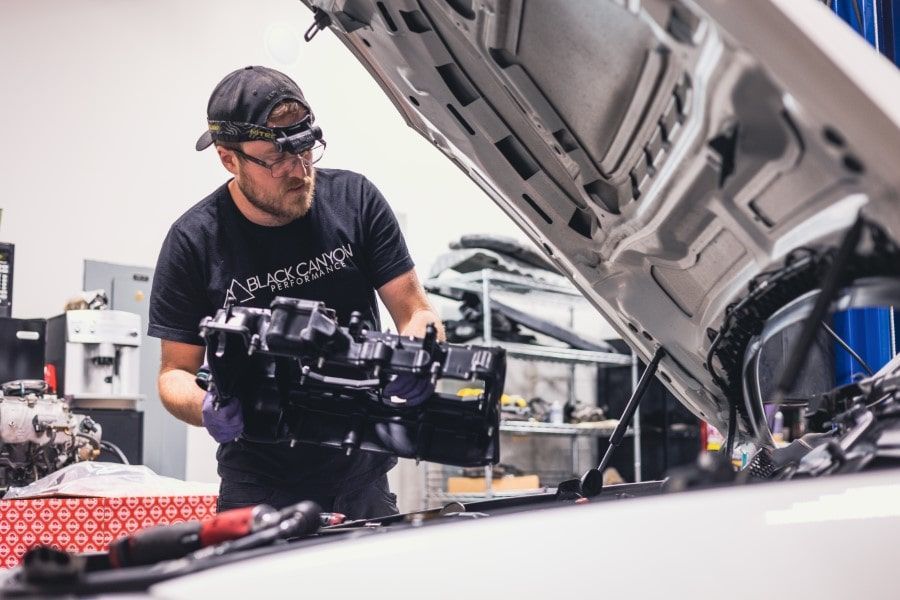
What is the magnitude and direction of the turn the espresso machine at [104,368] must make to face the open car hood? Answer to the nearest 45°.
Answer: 0° — it already faces it

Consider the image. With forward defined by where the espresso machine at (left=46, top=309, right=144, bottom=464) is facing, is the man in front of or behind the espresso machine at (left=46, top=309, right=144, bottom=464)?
in front

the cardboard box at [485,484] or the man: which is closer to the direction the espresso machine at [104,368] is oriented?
the man

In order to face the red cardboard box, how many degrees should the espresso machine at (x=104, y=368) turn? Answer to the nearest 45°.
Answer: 0° — it already faces it

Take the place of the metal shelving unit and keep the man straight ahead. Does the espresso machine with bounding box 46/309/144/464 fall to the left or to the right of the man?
right

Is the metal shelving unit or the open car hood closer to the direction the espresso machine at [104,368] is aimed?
the open car hood

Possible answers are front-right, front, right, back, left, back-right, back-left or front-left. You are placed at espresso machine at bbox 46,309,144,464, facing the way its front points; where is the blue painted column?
front-left

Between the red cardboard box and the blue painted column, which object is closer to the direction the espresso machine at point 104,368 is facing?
the red cardboard box

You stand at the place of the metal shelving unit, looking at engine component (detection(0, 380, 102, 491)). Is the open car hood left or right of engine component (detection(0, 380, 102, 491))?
left

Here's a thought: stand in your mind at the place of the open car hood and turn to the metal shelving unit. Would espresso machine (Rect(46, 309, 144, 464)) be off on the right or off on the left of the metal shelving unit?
left

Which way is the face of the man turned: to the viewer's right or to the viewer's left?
to the viewer's right

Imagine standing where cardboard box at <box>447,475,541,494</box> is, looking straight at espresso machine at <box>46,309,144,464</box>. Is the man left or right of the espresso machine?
left

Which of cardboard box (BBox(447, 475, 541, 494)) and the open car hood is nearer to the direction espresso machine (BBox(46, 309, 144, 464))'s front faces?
the open car hood

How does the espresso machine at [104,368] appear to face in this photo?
toward the camera

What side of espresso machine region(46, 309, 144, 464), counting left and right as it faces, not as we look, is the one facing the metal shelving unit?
left

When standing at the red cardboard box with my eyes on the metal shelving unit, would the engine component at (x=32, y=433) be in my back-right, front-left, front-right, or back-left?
front-left
